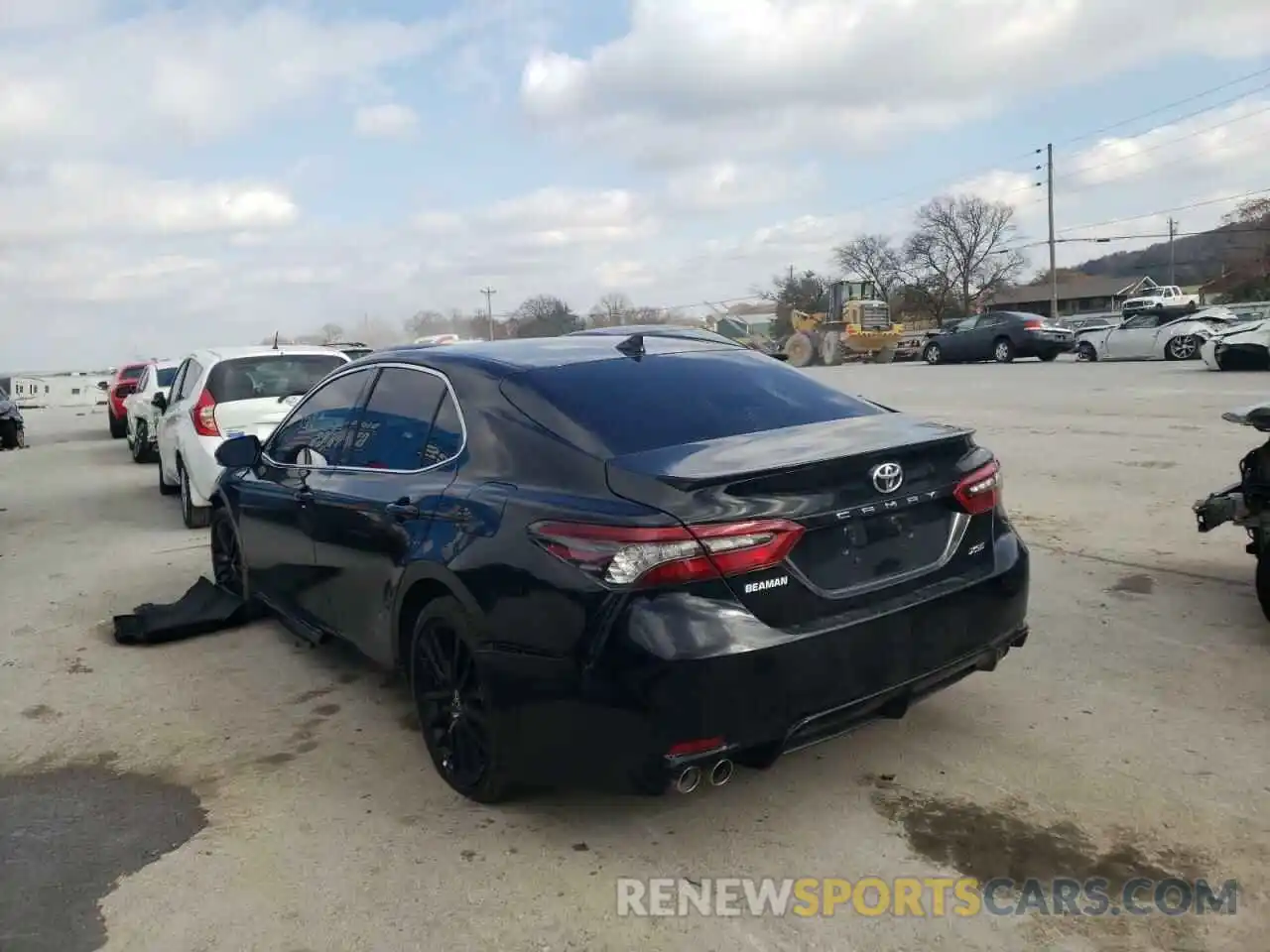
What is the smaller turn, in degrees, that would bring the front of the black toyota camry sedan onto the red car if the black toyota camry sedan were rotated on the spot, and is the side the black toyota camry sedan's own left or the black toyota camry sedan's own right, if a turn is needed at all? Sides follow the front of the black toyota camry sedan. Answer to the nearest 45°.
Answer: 0° — it already faces it

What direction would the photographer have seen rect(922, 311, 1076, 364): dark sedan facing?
facing away from the viewer and to the left of the viewer

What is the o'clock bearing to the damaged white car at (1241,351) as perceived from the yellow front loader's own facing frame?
The damaged white car is roughly at 5 o'clock from the yellow front loader.

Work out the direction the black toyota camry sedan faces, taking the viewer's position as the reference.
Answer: facing away from the viewer and to the left of the viewer

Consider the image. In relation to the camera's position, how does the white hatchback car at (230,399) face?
facing away from the viewer and to the left of the viewer

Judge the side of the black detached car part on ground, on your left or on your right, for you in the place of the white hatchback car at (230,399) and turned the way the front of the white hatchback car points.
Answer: on your left

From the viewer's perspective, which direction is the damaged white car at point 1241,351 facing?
to the viewer's left

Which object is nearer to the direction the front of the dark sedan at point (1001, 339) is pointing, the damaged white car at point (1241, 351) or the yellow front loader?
the yellow front loader

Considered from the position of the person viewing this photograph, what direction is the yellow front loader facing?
facing away from the viewer and to the left of the viewer

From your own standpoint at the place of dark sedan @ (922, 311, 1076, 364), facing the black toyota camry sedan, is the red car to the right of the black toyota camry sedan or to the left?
right
